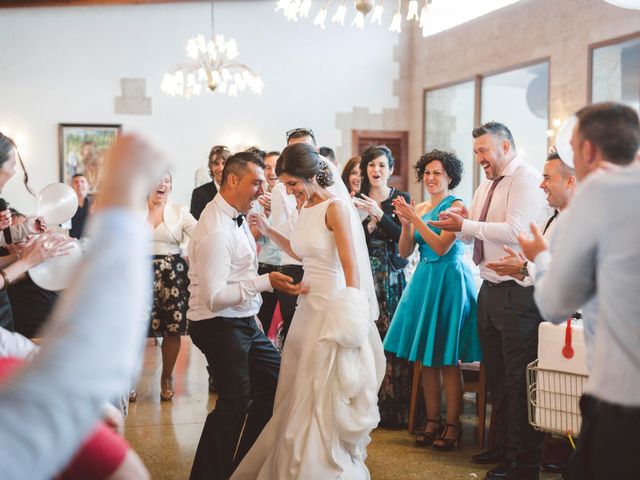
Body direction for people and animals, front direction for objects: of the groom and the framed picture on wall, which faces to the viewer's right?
the groom

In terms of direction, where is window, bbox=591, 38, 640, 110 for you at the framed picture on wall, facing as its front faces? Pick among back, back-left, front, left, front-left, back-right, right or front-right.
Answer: front-left

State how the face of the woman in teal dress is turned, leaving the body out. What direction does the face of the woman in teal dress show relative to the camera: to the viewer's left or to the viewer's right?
to the viewer's left

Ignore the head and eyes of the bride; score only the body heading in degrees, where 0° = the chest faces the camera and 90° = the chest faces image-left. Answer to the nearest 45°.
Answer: approximately 45°

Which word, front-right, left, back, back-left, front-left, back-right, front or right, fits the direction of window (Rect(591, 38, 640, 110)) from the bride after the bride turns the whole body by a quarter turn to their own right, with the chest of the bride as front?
right

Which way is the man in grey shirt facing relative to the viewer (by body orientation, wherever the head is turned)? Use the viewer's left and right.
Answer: facing away from the viewer and to the left of the viewer

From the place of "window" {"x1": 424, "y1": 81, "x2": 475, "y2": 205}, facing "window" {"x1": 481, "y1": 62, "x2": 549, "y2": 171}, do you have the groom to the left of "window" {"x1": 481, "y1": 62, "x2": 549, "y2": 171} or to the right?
right

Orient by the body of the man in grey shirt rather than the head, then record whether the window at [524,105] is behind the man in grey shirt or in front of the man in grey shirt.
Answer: in front

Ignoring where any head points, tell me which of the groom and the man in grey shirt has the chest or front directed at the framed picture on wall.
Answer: the man in grey shirt

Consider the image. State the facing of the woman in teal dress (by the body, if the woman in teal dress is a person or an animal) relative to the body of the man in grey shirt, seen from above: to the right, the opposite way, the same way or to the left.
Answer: to the left

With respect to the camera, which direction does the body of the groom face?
to the viewer's right

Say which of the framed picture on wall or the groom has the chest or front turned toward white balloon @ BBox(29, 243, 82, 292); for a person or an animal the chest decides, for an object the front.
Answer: the framed picture on wall

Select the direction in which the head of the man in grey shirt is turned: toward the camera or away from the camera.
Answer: away from the camera
